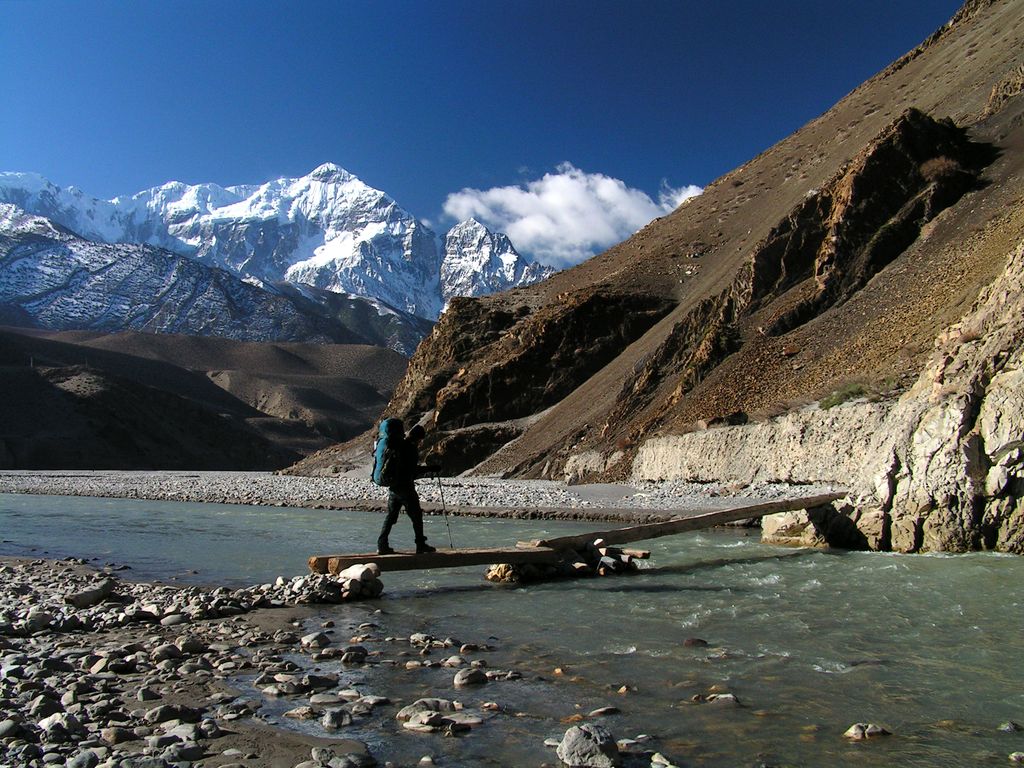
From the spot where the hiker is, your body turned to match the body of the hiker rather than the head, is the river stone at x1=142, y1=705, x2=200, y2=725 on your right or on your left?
on your right

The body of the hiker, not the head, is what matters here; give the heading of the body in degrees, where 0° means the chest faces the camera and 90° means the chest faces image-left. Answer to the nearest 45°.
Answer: approximately 270°

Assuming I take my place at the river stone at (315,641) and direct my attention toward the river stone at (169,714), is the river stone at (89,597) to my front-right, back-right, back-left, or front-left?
back-right

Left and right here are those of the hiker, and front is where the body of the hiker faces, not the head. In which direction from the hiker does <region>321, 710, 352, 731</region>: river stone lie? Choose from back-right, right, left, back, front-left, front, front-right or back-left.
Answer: right

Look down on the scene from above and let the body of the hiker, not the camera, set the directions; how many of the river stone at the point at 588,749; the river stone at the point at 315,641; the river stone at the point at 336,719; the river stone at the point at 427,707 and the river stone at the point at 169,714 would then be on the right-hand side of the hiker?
5

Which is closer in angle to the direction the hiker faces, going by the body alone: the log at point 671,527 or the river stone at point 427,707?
the log

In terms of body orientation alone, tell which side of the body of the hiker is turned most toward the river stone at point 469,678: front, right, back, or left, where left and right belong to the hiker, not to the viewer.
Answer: right

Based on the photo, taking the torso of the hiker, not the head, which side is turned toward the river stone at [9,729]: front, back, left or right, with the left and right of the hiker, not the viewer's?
right

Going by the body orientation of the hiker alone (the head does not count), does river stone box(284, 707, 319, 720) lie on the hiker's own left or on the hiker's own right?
on the hiker's own right

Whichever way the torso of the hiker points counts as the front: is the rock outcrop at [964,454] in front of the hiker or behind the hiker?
in front
